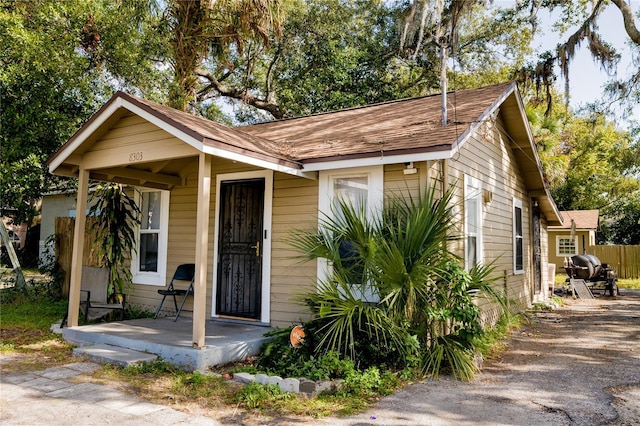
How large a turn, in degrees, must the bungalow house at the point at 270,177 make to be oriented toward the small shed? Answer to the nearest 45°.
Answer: approximately 180°

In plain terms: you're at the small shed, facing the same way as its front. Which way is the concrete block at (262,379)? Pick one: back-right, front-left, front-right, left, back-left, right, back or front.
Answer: front

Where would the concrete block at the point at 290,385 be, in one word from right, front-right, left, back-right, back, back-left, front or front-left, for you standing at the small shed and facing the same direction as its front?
front

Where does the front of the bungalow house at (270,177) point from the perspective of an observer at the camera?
facing the viewer and to the left of the viewer

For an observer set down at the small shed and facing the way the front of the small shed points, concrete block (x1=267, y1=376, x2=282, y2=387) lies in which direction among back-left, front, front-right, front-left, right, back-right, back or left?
front

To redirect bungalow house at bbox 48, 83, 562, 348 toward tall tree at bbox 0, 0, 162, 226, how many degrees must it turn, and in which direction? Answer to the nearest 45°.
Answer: approximately 90° to its right

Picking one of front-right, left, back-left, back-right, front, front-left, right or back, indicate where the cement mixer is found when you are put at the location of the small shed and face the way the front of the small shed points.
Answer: front

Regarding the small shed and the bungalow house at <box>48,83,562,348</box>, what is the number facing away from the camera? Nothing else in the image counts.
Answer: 0

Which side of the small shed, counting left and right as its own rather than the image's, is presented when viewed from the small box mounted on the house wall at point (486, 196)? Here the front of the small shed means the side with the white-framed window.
front

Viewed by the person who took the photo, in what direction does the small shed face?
facing the viewer

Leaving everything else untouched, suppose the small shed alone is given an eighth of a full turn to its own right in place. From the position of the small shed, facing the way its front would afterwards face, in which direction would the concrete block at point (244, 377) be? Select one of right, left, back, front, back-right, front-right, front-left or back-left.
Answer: front-left

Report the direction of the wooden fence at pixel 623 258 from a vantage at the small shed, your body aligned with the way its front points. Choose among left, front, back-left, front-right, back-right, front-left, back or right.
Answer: left

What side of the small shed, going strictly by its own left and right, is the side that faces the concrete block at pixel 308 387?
front

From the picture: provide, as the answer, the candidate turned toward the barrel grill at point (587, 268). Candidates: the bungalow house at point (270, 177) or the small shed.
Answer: the small shed
